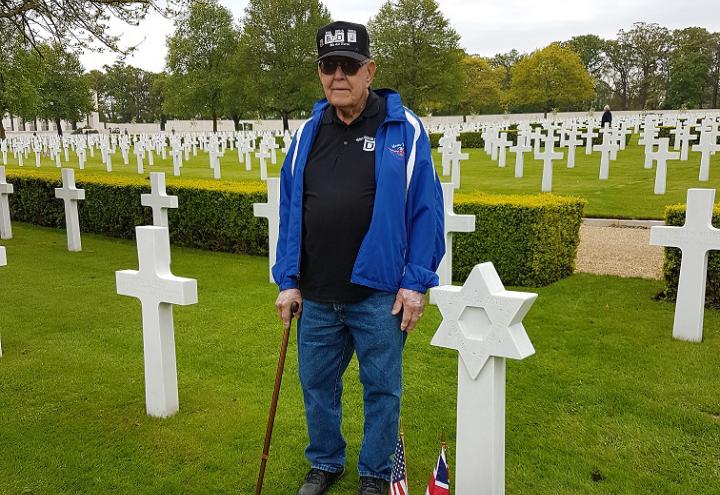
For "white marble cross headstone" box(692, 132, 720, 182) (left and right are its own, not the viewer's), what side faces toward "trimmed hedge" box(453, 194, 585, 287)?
front

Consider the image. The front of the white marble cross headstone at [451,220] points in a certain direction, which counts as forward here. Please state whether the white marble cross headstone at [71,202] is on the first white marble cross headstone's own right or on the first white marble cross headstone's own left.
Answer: on the first white marble cross headstone's own right

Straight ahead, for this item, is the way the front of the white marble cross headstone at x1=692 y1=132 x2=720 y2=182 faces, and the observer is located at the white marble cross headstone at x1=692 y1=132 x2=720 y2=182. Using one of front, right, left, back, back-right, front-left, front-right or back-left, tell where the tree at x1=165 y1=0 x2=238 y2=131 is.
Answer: back-right

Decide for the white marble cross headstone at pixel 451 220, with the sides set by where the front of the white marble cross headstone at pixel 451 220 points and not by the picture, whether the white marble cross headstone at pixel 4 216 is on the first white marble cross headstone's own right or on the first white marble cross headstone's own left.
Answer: on the first white marble cross headstone's own right

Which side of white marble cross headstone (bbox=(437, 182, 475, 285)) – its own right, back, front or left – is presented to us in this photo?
front

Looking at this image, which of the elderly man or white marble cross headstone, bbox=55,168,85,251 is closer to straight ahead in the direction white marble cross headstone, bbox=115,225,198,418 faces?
the elderly man

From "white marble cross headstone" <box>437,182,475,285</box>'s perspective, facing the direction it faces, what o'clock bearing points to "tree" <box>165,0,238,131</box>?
The tree is roughly at 5 o'clock from the white marble cross headstone.

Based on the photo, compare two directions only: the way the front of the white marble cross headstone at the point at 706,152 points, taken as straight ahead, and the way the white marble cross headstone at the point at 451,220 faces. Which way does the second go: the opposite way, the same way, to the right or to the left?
the same way

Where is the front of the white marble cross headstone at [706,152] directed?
toward the camera

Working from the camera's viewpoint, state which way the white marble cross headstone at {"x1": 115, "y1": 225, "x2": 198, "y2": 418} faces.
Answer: facing the viewer and to the left of the viewer

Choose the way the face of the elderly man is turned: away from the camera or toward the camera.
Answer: toward the camera

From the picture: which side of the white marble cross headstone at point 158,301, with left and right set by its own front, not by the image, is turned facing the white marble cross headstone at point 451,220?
back

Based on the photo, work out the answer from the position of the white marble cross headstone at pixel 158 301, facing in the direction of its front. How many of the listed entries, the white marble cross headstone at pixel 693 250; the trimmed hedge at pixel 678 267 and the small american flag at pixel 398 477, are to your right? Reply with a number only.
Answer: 0

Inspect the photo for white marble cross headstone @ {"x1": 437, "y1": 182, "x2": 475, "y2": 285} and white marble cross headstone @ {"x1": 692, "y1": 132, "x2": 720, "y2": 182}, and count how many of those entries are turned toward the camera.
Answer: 2

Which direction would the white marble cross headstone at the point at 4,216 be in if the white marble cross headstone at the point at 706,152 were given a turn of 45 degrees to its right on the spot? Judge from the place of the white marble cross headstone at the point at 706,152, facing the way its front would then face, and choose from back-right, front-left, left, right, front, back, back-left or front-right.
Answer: front

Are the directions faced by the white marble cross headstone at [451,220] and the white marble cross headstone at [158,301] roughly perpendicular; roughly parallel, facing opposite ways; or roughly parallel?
roughly parallel
